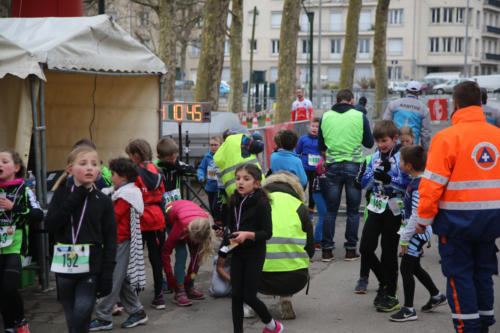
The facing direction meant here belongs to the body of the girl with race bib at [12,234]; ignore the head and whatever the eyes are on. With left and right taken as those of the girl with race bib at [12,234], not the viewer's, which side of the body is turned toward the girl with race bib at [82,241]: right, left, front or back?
left

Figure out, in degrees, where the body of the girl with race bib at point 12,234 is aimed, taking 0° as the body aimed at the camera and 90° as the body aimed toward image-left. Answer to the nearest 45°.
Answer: approximately 45°

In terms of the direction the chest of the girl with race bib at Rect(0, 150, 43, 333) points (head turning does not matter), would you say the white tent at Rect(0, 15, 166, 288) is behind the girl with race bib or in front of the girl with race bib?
behind

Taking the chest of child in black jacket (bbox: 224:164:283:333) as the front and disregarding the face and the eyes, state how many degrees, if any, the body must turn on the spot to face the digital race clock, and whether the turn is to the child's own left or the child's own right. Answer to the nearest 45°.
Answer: approximately 135° to the child's own right

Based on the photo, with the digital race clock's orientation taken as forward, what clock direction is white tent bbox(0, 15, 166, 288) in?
The white tent is roughly at 1 o'clock from the digital race clock.

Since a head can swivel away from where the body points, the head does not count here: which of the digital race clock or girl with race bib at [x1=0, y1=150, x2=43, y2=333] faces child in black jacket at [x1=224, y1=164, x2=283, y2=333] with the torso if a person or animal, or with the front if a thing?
the digital race clock

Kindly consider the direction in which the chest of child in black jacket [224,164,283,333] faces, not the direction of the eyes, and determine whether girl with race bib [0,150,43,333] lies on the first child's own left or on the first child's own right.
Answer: on the first child's own right

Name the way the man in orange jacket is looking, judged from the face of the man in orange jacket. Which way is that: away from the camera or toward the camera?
away from the camera

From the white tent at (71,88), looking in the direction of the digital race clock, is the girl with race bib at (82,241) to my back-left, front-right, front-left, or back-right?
back-right
